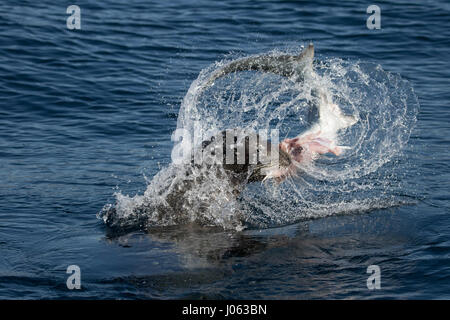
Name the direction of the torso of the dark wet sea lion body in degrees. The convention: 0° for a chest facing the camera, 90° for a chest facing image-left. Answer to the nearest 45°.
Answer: approximately 270°
